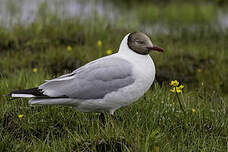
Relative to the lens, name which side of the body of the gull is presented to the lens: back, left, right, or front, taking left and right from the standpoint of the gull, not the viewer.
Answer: right
